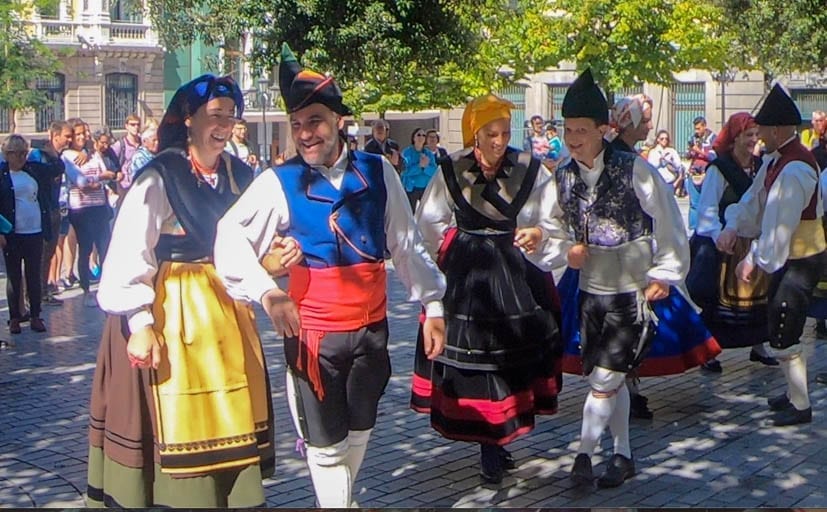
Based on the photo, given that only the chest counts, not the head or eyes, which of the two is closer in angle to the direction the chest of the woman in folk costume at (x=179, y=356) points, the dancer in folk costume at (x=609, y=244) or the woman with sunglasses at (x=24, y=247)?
the dancer in folk costume

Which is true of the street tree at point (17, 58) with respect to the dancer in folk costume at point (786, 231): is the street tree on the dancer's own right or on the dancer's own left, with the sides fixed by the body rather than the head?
on the dancer's own right

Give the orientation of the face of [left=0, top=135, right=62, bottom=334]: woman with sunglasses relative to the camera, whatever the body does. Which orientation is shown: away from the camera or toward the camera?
toward the camera

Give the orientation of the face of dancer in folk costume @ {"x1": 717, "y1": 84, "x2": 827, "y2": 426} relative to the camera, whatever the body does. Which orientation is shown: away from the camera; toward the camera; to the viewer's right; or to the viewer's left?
to the viewer's left

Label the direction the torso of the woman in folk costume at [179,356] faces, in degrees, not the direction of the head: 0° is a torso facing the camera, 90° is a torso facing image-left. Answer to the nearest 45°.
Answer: approximately 315°

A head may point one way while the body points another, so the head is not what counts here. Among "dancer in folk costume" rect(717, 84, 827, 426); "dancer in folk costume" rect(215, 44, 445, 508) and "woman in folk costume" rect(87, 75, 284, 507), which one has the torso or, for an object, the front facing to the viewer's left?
"dancer in folk costume" rect(717, 84, 827, 426)

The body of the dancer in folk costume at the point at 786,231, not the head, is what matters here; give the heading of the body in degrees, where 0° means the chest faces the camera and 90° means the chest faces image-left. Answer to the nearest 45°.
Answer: approximately 90°

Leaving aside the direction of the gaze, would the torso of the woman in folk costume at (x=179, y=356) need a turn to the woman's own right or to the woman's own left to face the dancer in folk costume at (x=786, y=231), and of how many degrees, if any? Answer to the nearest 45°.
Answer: approximately 90° to the woman's own left

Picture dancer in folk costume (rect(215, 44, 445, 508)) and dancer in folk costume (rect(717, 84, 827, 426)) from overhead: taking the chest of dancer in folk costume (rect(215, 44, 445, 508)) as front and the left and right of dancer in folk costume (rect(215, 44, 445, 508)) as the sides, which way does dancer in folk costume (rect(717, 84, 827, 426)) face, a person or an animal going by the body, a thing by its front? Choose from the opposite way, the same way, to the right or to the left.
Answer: to the right

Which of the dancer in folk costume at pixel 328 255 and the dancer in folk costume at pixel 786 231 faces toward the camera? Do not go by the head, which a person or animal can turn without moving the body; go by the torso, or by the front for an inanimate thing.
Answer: the dancer in folk costume at pixel 328 255

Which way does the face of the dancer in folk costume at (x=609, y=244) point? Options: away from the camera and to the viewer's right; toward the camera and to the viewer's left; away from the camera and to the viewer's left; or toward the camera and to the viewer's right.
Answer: toward the camera and to the viewer's left

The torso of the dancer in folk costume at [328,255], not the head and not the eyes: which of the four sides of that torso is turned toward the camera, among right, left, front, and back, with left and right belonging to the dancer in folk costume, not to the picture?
front
